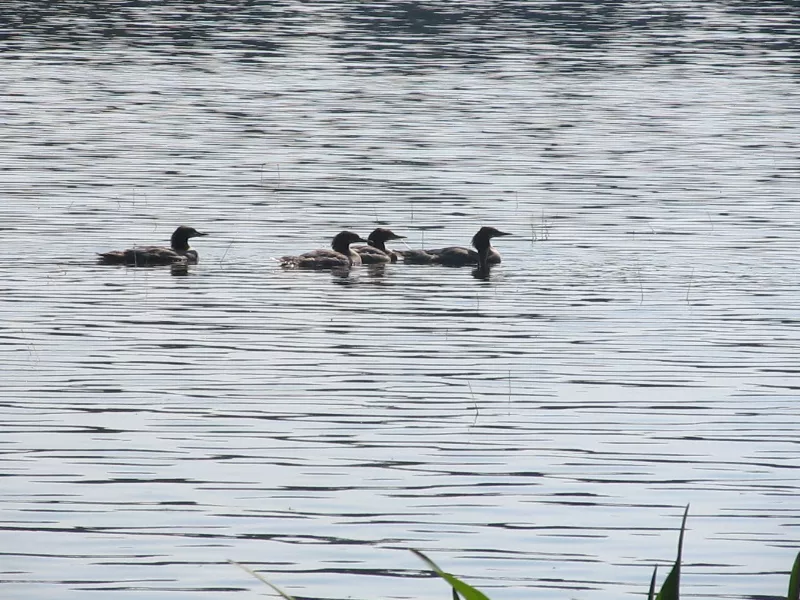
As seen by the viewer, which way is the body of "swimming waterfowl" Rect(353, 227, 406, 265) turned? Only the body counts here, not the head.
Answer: to the viewer's right

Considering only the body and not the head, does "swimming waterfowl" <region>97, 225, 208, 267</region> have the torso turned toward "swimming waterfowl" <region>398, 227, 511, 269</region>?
yes

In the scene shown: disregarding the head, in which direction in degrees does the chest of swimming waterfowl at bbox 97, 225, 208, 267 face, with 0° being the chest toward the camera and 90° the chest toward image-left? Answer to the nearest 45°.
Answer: approximately 270°

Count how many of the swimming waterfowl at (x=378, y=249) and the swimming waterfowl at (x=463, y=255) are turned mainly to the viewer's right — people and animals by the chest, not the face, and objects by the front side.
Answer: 2

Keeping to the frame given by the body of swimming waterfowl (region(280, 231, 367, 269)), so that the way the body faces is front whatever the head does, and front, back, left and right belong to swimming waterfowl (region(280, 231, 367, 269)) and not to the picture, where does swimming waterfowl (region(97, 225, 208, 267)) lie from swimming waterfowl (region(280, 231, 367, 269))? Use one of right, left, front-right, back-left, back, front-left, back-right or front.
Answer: back

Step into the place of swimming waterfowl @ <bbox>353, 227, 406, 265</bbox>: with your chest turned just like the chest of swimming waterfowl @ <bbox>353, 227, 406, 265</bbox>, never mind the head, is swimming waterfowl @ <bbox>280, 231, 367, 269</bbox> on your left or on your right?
on your right

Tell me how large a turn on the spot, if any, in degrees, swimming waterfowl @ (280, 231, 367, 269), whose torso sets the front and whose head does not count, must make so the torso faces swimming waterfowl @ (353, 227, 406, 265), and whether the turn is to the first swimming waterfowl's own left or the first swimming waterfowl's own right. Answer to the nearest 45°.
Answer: approximately 45° to the first swimming waterfowl's own left

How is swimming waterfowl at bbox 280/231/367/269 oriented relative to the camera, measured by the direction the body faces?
to the viewer's right

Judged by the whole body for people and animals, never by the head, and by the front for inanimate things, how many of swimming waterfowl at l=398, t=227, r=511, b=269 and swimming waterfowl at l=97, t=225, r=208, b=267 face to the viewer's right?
2
